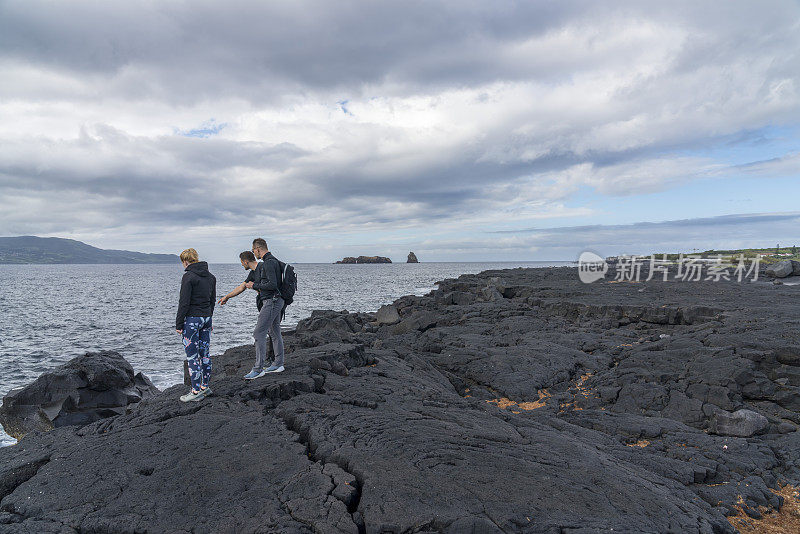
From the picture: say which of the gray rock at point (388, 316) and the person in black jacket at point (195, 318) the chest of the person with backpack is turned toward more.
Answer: the person in black jacket

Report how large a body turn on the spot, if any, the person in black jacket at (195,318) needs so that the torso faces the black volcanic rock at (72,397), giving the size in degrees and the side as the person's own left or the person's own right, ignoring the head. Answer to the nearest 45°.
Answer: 0° — they already face it

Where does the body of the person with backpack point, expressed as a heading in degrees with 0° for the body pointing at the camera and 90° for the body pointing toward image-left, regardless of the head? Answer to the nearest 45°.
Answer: approximately 90°

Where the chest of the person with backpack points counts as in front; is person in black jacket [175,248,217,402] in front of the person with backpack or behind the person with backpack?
in front

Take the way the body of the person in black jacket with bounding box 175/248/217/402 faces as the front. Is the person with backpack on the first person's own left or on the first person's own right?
on the first person's own right

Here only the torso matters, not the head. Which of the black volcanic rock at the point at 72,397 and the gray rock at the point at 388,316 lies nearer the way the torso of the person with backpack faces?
the black volcanic rock

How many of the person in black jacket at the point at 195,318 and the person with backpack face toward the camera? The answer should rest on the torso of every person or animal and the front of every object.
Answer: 0

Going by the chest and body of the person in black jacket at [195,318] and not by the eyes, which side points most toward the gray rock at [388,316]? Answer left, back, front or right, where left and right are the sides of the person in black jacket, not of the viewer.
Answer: right

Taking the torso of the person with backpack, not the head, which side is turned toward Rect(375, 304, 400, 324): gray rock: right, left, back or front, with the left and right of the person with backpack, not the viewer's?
right

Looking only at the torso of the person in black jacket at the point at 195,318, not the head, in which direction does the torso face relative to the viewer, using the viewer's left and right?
facing away from the viewer and to the left of the viewer
